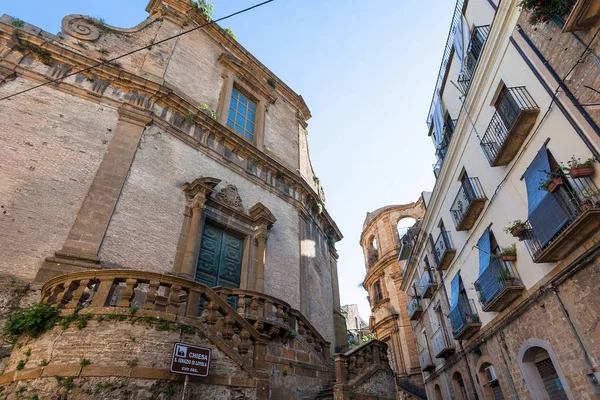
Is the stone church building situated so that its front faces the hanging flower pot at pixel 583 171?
yes

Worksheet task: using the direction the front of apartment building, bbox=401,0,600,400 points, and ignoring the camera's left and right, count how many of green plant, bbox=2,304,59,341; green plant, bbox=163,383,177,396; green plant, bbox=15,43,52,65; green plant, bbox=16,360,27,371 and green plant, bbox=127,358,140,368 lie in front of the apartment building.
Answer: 5

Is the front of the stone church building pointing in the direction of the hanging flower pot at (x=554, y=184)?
yes

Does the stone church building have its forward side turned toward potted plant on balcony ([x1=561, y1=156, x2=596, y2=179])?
yes

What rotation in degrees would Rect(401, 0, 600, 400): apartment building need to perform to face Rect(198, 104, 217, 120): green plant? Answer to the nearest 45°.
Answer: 0° — it already faces it

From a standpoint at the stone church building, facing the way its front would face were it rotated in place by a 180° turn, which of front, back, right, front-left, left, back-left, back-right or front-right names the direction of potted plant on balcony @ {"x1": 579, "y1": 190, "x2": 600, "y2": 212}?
back

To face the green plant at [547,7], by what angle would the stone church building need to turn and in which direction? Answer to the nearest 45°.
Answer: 0° — it already faces it

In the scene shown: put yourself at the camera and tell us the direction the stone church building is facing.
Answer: facing the viewer and to the right of the viewer

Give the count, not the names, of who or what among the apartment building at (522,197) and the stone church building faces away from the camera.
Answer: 0

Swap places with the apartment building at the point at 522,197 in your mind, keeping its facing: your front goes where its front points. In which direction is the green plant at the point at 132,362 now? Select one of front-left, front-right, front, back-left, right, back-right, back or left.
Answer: front

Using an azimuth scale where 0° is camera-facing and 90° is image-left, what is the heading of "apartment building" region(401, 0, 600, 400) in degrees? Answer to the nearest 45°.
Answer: approximately 45°

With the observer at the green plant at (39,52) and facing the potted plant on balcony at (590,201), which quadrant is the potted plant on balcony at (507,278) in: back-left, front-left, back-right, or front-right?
front-left

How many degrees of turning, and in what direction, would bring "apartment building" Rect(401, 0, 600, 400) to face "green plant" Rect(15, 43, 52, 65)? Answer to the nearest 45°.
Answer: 0° — it already faces it

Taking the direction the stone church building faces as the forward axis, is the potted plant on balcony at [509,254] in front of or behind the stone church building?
in front
